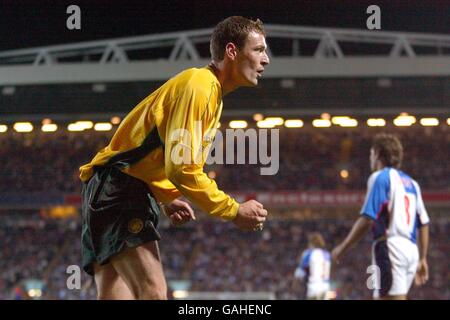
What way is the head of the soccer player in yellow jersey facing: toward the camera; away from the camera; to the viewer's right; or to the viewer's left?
to the viewer's right

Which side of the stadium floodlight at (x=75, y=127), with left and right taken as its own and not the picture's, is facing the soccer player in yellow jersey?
front

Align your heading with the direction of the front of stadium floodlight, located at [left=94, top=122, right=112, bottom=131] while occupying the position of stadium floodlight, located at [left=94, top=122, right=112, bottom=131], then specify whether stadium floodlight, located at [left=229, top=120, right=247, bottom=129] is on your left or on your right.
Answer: on your left

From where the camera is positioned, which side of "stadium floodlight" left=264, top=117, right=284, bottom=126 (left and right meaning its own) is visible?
front

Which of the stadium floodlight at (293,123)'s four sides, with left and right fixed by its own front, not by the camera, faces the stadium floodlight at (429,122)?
left

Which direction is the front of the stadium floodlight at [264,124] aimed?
toward the camera

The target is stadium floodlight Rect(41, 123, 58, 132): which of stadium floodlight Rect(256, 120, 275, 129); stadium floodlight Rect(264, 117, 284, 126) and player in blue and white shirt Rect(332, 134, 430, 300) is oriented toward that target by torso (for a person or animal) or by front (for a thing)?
the player in blue and white shirt

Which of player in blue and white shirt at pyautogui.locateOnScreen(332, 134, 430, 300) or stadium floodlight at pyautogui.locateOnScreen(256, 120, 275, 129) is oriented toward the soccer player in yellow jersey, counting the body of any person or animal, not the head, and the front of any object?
the stadium floodlight

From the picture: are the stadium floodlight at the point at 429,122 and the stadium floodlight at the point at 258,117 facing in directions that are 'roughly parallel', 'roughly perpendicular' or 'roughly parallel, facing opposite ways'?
roughly parallel

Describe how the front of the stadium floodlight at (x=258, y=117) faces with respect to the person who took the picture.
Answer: facing the viewer

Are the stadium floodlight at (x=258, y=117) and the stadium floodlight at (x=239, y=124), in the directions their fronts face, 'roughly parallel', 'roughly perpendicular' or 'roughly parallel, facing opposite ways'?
roughly parallel

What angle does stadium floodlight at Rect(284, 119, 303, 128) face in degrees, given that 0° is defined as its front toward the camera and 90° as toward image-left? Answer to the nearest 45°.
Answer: approximately 0°

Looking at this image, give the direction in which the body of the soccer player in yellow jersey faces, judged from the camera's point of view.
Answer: to the viewer's right

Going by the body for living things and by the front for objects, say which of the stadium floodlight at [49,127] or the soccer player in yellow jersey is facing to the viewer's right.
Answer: the soccer player in yellow jersey

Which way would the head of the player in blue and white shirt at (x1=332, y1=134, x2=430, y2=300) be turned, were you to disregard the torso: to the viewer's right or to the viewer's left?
to the viewer's left

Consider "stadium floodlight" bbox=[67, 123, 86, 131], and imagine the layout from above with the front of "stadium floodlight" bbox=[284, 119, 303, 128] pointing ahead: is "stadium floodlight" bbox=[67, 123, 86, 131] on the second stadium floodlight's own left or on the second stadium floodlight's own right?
on the second stadium floodlight's own right

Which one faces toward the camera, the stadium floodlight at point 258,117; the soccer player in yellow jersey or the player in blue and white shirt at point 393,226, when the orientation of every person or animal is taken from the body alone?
the stadium floodlight

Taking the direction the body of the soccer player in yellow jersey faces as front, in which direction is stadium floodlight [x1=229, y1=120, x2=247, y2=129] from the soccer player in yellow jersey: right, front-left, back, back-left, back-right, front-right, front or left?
left

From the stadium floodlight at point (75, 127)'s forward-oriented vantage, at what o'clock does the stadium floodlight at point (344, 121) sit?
the stadium floodlight at point (344, 121) is roughly at 9 o'clock from the stadium floodlight at point (75, 127).

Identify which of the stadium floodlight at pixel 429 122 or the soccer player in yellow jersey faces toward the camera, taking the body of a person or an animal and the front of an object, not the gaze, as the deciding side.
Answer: the stadium floodlight

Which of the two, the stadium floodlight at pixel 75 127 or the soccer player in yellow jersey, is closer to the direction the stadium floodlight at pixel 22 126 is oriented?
the soccer player in yellow jersey
